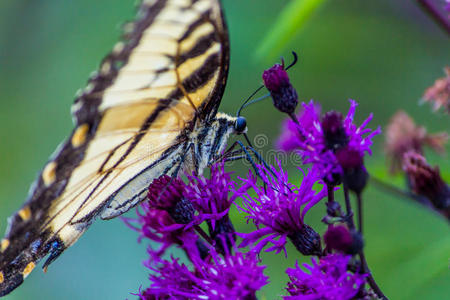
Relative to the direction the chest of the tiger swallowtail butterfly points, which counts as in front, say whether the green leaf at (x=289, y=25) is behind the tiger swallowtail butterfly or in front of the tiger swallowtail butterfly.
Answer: in front

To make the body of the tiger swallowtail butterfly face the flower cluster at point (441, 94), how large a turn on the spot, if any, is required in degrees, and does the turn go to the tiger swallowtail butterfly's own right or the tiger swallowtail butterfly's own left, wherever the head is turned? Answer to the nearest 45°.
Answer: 0° — it already faces it

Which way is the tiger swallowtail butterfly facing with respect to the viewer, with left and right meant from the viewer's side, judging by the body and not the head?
facing to the right of the viewer
